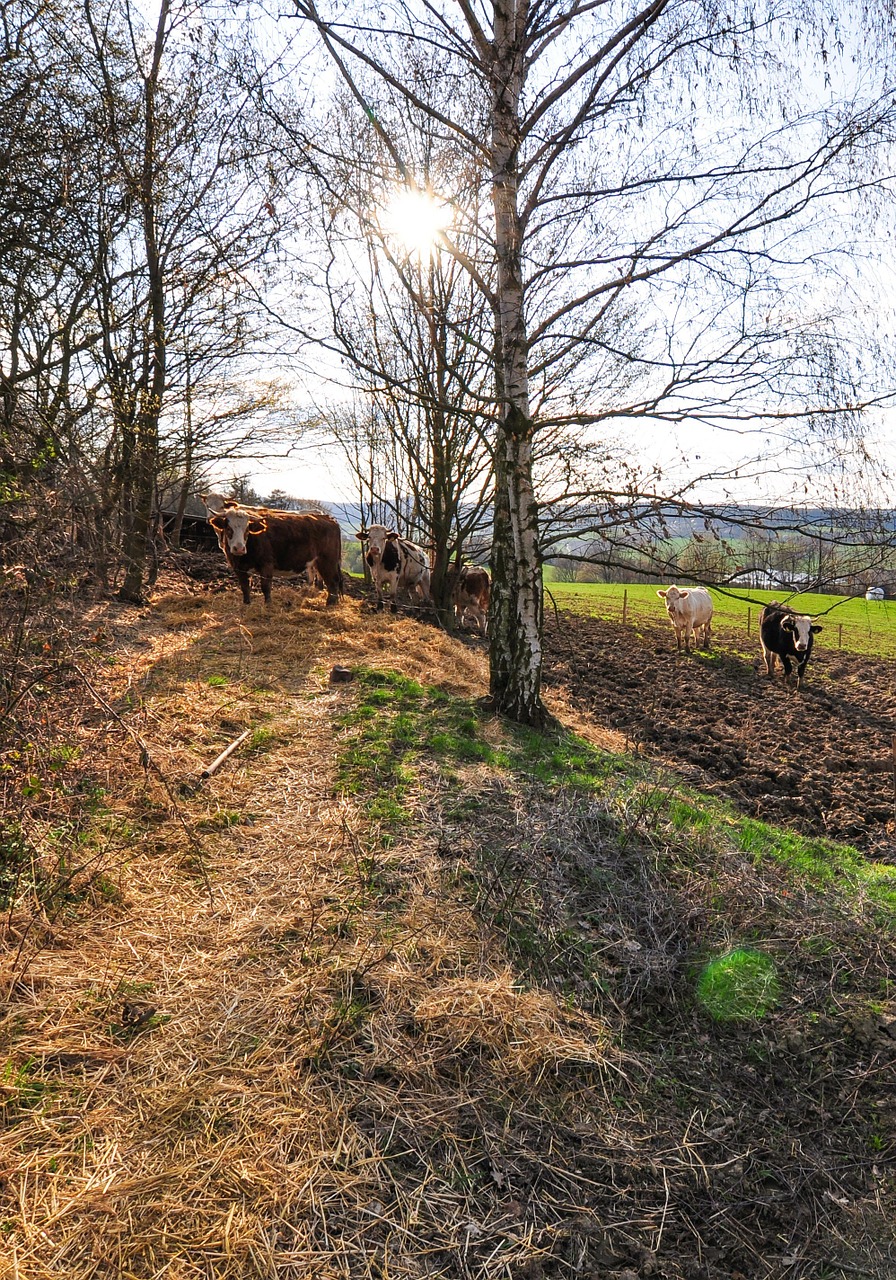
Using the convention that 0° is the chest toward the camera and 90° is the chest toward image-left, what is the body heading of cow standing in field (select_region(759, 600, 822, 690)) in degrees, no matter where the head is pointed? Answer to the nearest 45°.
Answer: approximately 315°

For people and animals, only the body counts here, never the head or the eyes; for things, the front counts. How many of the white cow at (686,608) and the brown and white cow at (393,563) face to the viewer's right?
0

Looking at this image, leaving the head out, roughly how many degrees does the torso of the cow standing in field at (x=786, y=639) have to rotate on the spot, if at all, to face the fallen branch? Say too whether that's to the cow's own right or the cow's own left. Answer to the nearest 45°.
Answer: approximately 45° to the cow's own right

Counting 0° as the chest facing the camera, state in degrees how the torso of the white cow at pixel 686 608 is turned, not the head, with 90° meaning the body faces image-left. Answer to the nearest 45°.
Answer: approximately 45°

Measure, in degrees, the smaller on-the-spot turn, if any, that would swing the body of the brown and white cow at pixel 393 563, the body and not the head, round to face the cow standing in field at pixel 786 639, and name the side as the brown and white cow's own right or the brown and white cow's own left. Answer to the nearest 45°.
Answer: approximately 135° to the brown and white cow's own left

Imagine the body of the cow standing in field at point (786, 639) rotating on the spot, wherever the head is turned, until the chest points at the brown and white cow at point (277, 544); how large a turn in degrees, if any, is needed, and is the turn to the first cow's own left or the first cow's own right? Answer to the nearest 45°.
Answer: approximately 90° to the first cow's own right

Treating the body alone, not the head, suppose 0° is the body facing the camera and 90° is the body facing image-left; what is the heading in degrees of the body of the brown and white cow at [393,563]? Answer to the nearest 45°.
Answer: approximately 45°

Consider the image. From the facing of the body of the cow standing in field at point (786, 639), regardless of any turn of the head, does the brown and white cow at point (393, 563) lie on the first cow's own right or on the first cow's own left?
on the first cow's own right

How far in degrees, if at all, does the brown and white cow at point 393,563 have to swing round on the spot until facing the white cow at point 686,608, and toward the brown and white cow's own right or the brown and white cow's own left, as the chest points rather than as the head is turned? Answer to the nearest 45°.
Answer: approximately 135° to the brown and white cow's own left
